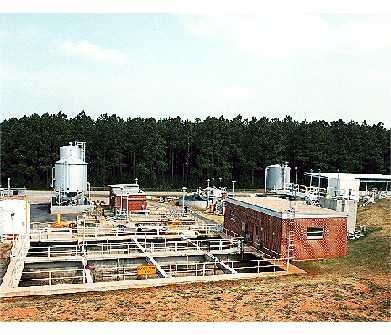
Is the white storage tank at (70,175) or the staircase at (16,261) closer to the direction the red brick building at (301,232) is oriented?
the staircase

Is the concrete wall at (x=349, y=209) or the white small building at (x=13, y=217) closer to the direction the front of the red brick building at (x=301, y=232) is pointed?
the white small building

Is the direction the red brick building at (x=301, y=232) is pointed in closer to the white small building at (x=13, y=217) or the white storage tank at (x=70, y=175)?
the white small building

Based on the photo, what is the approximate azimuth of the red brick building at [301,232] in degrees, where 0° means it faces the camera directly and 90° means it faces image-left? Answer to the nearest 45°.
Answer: approximately 45°

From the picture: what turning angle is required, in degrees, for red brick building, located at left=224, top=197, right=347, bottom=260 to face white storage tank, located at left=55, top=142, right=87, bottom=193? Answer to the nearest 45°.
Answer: approximately 90° to its right

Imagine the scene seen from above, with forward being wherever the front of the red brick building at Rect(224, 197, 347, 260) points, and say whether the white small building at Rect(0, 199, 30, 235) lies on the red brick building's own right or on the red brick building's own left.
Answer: on the red brick building's own right

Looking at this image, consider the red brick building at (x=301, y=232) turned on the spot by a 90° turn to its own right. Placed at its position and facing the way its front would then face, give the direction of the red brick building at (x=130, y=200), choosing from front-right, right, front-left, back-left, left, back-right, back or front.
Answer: front

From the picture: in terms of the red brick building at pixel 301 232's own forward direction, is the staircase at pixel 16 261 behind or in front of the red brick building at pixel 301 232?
in front
